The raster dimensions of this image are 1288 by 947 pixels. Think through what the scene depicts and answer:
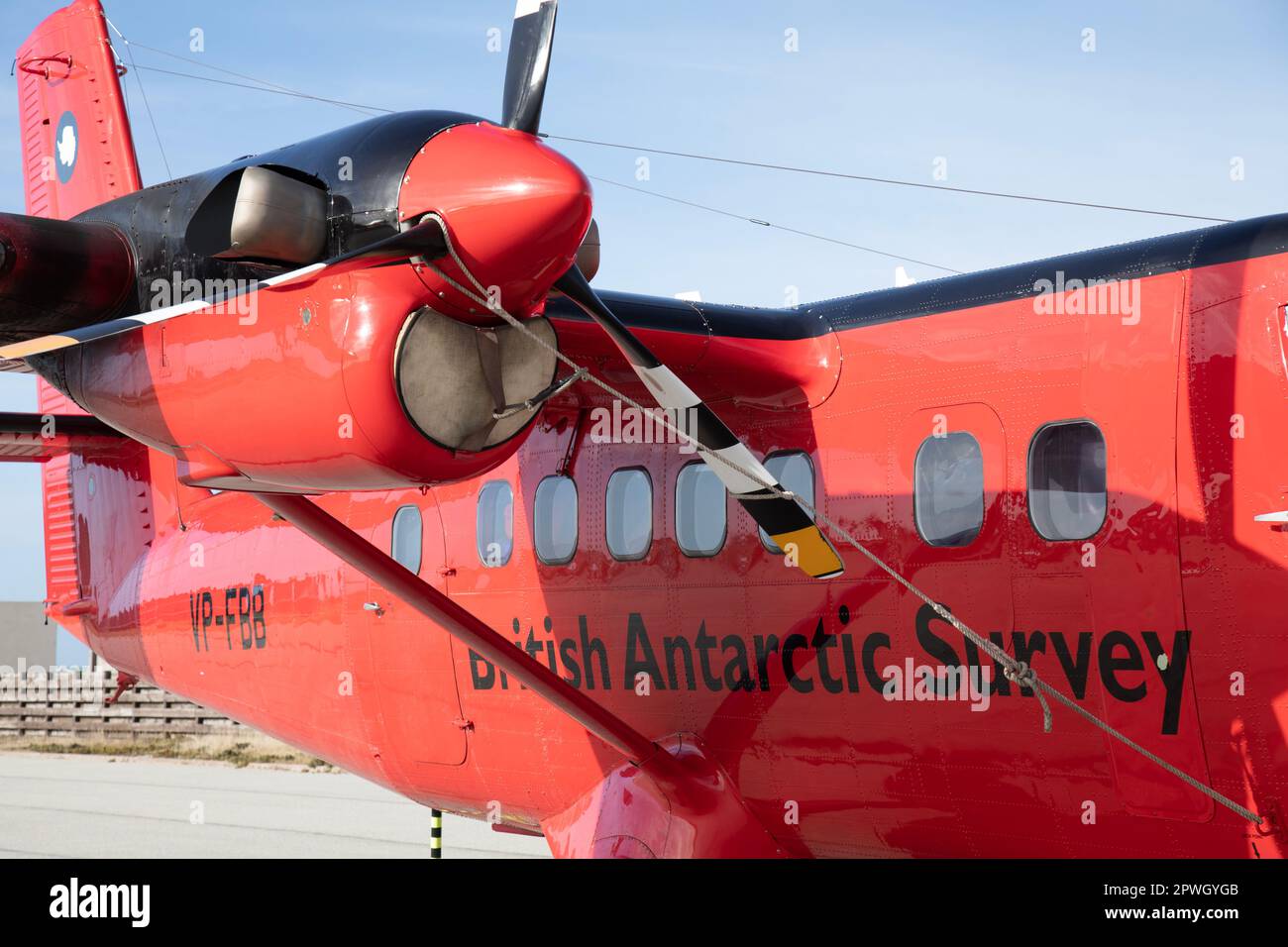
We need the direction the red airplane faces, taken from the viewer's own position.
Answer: facing the viewer and to the right of the viewer
